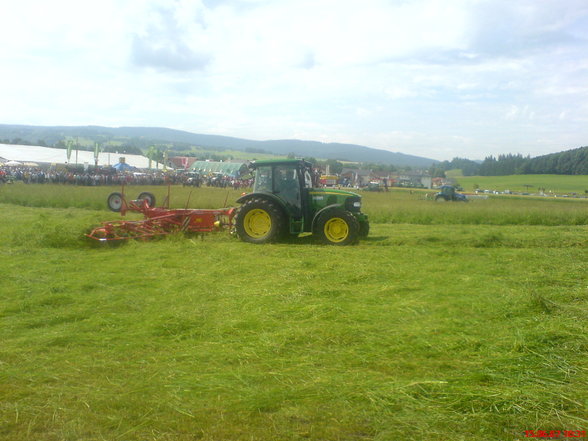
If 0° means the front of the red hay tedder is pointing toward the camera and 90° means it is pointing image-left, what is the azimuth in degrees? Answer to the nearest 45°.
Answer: approximately 270°

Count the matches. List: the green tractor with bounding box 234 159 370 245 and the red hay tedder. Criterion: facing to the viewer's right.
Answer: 2

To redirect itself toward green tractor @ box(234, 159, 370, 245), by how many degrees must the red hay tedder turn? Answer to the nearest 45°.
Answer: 0° — it already faces it

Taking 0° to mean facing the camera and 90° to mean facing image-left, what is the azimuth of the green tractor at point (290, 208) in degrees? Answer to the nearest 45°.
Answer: approximately 270°

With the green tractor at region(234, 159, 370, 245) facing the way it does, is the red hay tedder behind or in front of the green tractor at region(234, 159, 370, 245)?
behind
